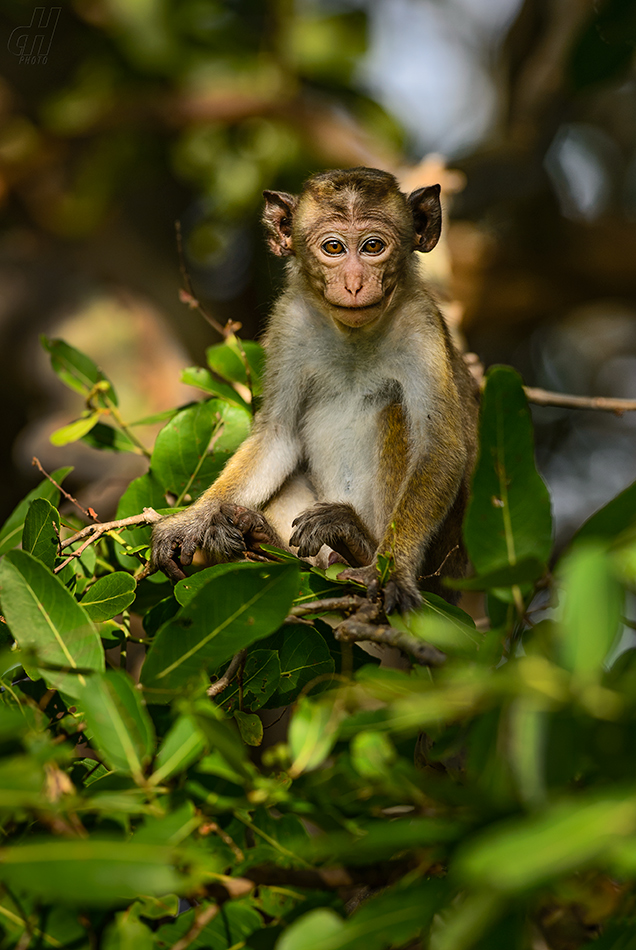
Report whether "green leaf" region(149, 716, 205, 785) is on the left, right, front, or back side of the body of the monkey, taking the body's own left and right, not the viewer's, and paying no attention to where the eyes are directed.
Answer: front

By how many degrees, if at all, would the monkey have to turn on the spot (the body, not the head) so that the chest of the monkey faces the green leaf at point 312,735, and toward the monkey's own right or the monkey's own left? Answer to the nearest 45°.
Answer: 0° — it already faces it

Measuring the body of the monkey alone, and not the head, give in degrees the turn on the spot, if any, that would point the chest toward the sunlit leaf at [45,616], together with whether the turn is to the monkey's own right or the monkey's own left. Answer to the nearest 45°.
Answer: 0° — it already faces it

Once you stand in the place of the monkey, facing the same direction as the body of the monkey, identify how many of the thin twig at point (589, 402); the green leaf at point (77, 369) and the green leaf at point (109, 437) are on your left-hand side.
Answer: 1

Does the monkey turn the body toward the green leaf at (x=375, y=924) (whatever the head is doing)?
yes

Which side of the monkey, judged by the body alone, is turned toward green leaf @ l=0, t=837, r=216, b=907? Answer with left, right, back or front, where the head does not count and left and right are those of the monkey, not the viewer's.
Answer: front

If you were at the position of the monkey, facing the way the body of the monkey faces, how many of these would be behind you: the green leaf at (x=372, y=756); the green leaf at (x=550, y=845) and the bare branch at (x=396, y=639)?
0

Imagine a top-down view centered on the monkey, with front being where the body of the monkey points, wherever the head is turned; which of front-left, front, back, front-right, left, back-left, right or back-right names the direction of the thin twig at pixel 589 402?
left

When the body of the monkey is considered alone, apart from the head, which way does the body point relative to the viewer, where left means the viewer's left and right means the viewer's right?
facing the viewer

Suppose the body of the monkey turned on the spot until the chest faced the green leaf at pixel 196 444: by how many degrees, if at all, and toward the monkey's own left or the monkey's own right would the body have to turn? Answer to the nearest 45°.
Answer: approximately 45° to the monkey's own right
